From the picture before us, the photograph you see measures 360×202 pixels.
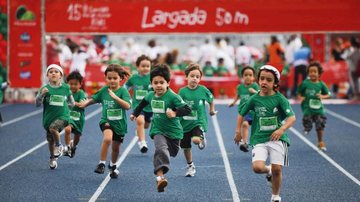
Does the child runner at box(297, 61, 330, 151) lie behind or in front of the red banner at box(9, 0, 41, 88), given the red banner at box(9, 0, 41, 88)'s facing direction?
in front

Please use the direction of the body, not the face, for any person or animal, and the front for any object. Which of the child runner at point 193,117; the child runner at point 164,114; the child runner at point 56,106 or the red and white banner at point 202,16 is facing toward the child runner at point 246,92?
the red and white banner

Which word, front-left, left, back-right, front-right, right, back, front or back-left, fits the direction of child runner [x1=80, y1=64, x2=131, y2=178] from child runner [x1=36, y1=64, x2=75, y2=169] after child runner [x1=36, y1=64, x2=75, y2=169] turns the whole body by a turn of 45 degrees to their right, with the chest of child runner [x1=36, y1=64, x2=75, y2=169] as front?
left

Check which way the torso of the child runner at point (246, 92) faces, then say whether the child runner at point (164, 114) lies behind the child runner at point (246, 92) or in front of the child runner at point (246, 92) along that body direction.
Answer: in front

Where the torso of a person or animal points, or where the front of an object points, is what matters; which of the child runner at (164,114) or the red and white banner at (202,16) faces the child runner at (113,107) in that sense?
the red and white banner

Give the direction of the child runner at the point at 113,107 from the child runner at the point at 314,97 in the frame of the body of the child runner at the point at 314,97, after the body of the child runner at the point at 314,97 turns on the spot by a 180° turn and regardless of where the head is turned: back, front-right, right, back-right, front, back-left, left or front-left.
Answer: back-left

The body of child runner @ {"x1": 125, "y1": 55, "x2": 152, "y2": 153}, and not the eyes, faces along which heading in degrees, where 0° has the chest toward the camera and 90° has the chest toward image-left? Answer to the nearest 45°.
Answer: approximately 0°

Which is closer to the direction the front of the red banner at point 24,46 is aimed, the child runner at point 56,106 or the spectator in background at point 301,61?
the child runner

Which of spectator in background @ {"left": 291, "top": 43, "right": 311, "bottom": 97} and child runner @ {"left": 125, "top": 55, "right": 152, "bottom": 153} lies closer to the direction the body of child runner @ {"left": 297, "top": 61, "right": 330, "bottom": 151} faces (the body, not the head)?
the child runner

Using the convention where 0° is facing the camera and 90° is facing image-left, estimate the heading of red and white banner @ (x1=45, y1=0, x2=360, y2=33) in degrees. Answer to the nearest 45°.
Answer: approximately 0°

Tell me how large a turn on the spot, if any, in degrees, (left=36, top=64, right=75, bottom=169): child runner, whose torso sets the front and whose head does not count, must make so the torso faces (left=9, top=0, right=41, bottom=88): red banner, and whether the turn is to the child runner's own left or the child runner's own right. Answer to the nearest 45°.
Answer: approximately 180°

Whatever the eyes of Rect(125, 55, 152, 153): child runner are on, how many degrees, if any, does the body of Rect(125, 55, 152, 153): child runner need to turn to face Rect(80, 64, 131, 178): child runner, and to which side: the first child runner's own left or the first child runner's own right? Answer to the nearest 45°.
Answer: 0° — they already face them

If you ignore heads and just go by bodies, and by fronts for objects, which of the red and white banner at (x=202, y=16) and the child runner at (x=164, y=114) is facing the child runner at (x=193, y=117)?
the red and white banner
